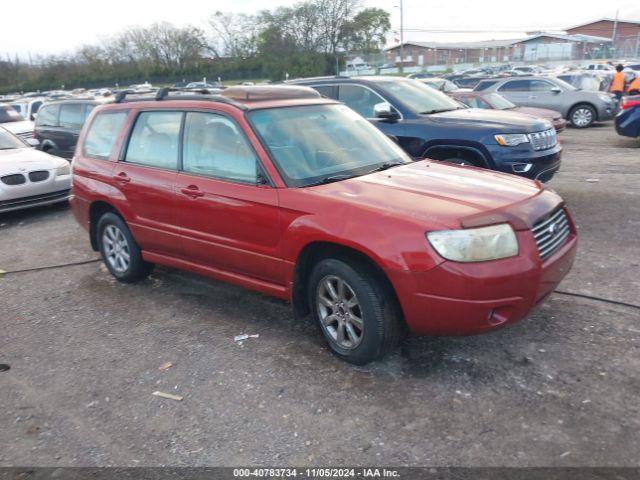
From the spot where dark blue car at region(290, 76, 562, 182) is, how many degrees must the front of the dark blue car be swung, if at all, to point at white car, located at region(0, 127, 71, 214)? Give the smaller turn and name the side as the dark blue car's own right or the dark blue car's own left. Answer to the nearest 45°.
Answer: approximately 135° to the dark blue car's own right

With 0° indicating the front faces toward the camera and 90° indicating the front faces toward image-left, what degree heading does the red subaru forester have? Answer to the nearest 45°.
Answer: approximately 315°

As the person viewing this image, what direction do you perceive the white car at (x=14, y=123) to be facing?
facing the viewer and to the right of the viewer

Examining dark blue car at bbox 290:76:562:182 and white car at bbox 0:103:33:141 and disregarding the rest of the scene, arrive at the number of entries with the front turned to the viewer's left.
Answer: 0

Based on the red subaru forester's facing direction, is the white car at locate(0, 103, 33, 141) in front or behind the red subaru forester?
behind

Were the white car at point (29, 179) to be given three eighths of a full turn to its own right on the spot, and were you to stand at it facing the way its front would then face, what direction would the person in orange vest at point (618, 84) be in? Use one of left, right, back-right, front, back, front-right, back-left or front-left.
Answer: back

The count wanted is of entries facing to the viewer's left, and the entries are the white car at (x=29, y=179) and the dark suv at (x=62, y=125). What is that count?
0

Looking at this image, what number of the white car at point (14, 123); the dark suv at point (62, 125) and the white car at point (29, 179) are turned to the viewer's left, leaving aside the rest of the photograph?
0
